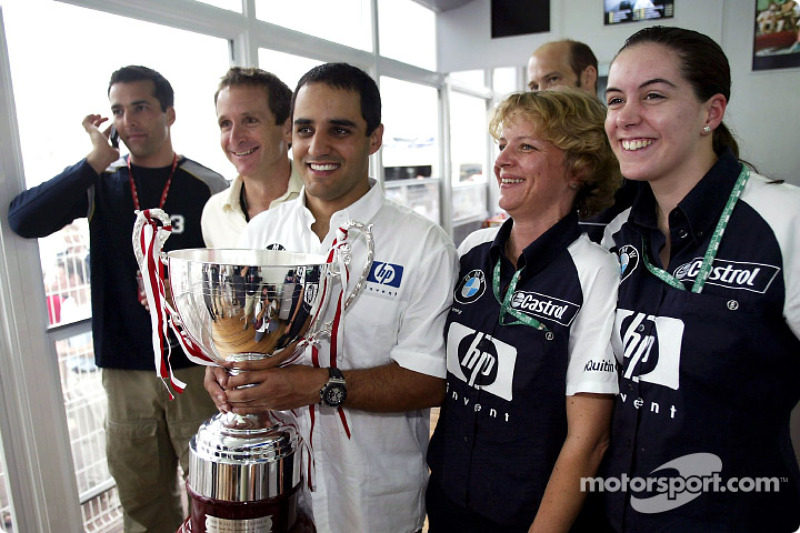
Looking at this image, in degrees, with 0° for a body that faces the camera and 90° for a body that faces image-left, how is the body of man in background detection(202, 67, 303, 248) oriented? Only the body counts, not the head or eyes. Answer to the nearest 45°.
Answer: approximately 45°

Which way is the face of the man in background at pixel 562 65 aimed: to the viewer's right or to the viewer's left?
to the viewer's left

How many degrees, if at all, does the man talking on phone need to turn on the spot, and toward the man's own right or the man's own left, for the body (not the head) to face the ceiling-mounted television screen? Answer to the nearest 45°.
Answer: approximately 90° to the man's own left

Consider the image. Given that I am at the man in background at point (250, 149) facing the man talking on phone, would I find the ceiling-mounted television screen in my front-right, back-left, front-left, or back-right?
back-right

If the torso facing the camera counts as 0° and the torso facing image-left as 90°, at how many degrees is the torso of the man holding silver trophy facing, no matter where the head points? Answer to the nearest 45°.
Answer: approximately 45°

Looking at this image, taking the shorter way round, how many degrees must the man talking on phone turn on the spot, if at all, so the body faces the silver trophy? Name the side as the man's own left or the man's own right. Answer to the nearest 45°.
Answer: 0° — they already face it

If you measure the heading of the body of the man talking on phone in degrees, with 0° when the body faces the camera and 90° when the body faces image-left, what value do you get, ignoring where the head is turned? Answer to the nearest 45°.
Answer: approximately 0°
